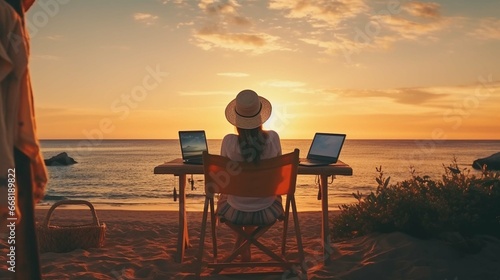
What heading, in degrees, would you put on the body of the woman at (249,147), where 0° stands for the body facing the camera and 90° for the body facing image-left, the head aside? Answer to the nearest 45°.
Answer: approximately 180°

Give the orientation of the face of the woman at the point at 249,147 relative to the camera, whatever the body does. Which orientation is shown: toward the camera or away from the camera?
away from the camera

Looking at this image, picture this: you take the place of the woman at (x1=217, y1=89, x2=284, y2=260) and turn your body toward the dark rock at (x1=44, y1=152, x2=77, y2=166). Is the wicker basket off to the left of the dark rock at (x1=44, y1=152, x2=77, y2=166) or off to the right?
left

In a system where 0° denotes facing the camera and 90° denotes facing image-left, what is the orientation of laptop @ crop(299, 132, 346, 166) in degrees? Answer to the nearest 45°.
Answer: approximately 45°

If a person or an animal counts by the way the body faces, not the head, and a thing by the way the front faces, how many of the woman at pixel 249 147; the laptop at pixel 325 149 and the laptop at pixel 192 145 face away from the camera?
1

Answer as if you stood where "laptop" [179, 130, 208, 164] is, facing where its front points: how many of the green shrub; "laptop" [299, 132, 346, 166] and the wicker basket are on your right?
1

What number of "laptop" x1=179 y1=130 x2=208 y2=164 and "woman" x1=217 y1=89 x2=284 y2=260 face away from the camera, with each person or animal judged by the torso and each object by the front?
1

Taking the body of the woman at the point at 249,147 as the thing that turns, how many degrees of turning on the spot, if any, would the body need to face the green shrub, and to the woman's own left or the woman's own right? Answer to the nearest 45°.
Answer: approximately 45° to the woman's own right

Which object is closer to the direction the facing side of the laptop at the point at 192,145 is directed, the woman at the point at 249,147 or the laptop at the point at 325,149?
the woman

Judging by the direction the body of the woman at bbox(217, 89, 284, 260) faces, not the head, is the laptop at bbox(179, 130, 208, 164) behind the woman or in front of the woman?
in front

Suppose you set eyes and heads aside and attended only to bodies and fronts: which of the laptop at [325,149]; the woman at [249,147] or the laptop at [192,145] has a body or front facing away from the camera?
the woman
